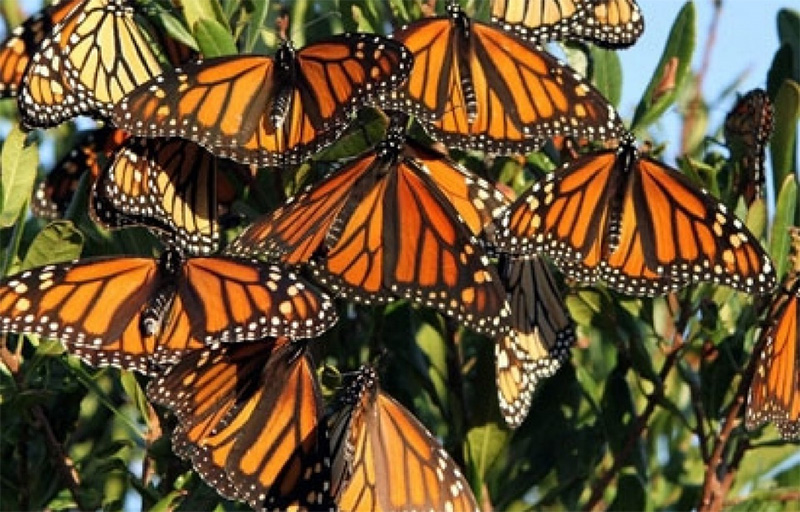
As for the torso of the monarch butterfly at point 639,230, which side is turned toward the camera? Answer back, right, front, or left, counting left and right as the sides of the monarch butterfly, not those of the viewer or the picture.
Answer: back

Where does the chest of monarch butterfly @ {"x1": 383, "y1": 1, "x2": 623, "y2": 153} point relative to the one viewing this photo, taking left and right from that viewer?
facing away from the viewer

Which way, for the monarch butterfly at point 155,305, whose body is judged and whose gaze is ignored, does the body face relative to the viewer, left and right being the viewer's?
facing away from the viewer

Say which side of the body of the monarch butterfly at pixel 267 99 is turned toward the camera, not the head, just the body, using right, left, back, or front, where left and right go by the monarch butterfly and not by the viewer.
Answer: back

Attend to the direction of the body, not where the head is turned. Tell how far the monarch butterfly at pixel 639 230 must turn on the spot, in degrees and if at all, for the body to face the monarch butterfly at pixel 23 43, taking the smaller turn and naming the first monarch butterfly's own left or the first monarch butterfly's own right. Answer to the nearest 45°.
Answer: approximately 90° to the first monarch butterfly's own left

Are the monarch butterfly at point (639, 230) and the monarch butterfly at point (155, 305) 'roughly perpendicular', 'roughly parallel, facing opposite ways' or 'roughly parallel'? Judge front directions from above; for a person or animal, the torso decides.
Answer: roughly parallel

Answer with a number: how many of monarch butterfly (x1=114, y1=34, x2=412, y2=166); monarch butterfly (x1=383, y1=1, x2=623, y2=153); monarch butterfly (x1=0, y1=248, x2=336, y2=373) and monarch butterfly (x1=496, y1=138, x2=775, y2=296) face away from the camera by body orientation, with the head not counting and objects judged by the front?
4

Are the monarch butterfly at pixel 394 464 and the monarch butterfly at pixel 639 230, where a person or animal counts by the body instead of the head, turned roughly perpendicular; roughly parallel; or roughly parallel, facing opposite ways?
roughly parallel

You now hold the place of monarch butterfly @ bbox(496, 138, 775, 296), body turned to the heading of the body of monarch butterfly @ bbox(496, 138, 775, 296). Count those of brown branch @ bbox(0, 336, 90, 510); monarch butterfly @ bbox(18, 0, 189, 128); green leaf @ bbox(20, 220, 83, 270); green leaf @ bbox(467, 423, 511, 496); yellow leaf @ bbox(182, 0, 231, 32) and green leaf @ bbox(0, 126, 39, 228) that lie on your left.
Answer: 6

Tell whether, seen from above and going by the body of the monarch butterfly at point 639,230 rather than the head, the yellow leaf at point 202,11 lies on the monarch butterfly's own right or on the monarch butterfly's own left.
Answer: on the monarch butterfly's own left

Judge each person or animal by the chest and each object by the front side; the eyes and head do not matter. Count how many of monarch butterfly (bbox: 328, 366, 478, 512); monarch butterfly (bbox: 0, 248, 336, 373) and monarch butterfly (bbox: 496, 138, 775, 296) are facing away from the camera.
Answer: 3

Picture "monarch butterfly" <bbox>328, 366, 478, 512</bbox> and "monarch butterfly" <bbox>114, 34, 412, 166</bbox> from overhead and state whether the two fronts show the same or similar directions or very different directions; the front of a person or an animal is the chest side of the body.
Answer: same or similar directions

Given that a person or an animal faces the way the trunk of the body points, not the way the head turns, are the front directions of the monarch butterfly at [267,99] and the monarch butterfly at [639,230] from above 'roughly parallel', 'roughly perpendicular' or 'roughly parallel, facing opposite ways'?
roughly parallel

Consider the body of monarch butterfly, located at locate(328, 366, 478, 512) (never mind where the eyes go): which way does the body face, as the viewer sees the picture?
away from the camera
